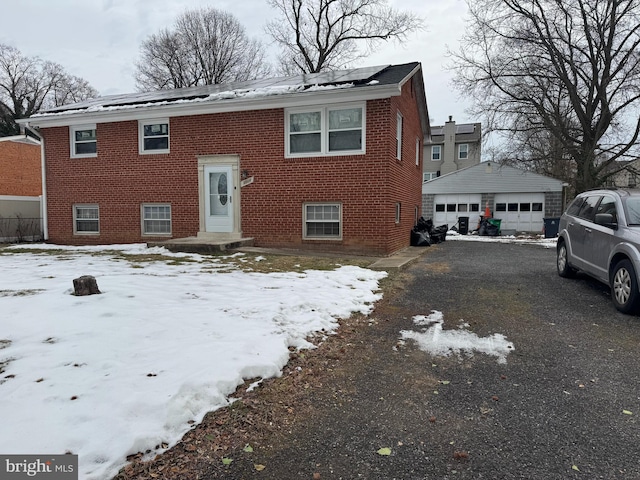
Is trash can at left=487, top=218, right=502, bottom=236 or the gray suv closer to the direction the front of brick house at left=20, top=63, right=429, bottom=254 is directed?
the gray suv

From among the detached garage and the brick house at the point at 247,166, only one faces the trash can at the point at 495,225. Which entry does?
the detached garage

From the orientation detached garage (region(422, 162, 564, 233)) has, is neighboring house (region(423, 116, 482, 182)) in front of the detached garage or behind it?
behind

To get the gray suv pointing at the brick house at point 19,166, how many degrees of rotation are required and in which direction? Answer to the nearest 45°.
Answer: approximately 135° to its right

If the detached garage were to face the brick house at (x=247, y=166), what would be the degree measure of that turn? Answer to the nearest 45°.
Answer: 0° — it already faces it

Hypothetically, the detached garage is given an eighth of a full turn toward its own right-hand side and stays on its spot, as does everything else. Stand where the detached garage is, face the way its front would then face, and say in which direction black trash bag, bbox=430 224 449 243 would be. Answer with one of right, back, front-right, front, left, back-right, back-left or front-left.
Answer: front-left

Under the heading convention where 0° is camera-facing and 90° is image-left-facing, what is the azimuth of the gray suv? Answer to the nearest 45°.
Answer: approximately 315°

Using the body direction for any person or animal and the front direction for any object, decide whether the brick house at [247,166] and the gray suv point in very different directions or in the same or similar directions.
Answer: same or similar directions

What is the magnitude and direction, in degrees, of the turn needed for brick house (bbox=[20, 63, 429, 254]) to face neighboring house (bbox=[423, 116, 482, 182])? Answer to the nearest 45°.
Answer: approximately 135° to its left

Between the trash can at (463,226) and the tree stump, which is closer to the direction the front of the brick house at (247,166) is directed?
the tree stump

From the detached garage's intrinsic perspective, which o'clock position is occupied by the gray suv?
The gray suv is roughly at 12 o'clock from the detached garage.

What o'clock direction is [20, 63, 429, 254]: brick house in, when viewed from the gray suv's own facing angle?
The brick house is roughly at 5 o'clock from the gray suv.

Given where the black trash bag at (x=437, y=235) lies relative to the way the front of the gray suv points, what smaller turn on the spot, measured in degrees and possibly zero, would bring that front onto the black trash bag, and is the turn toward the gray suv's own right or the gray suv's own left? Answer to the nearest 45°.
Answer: approximately 180°

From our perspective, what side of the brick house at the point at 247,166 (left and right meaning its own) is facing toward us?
front

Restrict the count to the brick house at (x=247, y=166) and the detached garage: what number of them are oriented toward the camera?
2

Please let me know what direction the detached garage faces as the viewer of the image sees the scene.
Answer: facing the viewer
